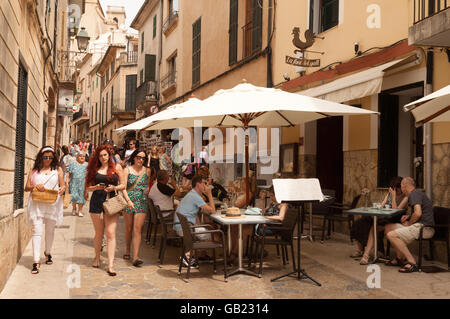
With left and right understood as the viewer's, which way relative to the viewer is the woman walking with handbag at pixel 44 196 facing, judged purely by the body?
facing the viewer

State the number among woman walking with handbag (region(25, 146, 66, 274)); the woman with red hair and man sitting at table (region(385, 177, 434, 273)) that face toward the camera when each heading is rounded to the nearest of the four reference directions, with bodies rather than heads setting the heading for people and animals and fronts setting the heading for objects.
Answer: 2

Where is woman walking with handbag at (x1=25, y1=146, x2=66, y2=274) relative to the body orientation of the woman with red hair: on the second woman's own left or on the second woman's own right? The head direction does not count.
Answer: on the second woman's own right

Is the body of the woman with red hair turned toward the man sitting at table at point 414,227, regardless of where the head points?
no

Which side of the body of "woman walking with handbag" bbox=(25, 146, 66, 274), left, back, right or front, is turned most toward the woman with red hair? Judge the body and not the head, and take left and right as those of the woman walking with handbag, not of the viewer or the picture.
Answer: left

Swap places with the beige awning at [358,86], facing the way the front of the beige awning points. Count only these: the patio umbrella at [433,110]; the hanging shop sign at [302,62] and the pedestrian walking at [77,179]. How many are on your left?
1

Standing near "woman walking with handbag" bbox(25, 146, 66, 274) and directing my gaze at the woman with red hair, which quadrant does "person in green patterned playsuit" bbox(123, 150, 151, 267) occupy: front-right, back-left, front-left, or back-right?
front-left

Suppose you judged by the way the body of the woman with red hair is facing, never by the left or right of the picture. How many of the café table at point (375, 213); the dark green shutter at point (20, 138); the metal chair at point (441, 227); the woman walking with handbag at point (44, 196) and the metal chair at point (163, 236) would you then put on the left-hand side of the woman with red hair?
3

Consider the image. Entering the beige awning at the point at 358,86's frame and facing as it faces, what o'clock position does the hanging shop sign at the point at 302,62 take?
The hanging shop sign is roughly at 3 o'clock from the beige awning.

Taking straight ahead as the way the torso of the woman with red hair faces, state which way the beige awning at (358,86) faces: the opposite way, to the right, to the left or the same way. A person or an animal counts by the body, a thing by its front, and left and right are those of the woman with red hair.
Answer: to the right

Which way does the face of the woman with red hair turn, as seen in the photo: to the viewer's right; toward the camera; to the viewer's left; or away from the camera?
toward the camera

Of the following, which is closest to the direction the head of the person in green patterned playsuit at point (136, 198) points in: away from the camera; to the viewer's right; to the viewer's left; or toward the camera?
toward the camera

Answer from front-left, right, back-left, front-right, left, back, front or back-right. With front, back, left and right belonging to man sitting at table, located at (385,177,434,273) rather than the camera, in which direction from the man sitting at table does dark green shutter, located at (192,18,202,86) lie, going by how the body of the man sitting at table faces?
front-right

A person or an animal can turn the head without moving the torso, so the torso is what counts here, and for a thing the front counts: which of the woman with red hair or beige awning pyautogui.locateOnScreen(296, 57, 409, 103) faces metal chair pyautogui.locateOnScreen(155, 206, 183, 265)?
the beige awning

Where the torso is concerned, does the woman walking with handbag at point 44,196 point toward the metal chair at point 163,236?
no

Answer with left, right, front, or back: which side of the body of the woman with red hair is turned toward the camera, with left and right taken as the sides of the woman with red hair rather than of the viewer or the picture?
front

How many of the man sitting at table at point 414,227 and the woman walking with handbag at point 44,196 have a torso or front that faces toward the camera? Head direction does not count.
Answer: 1

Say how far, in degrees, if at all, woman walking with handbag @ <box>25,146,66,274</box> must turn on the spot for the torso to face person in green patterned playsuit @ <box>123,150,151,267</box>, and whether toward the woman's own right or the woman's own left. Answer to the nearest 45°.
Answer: approximately 90° to the woman's own left

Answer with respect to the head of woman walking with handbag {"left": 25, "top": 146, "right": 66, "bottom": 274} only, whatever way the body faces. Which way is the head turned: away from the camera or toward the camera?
toward the camera

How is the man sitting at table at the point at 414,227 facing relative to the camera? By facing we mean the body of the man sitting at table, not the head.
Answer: to the viewer's left
